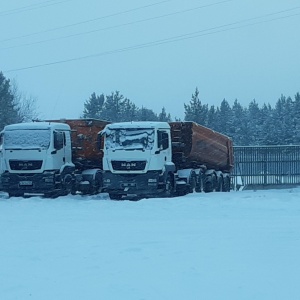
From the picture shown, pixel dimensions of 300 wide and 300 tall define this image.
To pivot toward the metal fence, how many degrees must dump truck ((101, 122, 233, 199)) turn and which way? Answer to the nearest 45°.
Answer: approximately 180°

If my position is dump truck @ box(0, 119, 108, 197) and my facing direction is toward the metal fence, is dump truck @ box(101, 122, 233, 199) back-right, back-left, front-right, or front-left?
front-right

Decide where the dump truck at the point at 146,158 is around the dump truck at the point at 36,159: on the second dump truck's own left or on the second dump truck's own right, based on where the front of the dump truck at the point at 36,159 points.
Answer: on the second dump truck's own left

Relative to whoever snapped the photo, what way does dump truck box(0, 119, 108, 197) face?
facing the viewer and to the left of the viewer

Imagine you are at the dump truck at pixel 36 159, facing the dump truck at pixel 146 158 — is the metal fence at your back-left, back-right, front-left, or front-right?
front-left

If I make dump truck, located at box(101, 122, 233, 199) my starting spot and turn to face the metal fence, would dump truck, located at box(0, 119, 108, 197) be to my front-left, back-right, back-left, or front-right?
back-left

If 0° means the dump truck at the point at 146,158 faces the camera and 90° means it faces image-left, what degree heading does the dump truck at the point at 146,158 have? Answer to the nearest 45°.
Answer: approximately 45°

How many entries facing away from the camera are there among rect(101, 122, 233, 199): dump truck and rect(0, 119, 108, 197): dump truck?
0

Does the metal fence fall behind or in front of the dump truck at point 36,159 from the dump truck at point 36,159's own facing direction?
behind

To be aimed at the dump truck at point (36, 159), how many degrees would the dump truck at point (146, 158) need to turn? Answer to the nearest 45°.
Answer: approximately 45° to its right
